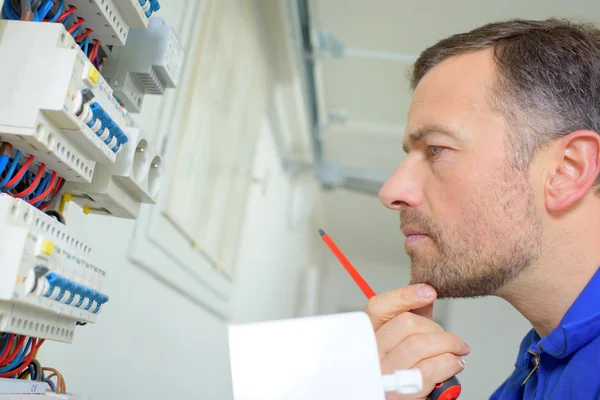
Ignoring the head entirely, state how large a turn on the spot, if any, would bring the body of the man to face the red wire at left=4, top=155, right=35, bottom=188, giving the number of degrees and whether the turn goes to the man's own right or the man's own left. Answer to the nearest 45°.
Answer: approximately 45° to the man's own left

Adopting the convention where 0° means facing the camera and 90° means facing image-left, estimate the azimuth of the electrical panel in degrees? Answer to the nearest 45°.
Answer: approximately 315°

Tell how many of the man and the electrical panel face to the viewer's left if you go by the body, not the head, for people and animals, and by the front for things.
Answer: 1

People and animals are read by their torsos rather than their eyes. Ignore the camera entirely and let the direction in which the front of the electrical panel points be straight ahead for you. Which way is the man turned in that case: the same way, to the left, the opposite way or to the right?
the opposite way

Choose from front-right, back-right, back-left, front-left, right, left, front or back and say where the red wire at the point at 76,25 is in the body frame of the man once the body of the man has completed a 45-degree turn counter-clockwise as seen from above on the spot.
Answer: front

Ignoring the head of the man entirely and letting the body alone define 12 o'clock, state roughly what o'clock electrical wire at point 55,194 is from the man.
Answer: The electrical wire is roughly at 11 o'clock from the man.

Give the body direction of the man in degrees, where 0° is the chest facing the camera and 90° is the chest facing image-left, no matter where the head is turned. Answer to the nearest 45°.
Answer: approximately 90°

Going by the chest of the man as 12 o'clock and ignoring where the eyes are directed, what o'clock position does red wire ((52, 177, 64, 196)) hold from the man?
The red wire is roughly at 11 o'clock from the man.

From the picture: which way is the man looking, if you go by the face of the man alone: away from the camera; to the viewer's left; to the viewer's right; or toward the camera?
to the viewer's left

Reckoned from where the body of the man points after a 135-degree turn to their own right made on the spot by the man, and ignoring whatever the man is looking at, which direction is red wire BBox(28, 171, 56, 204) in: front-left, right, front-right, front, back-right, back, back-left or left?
back
